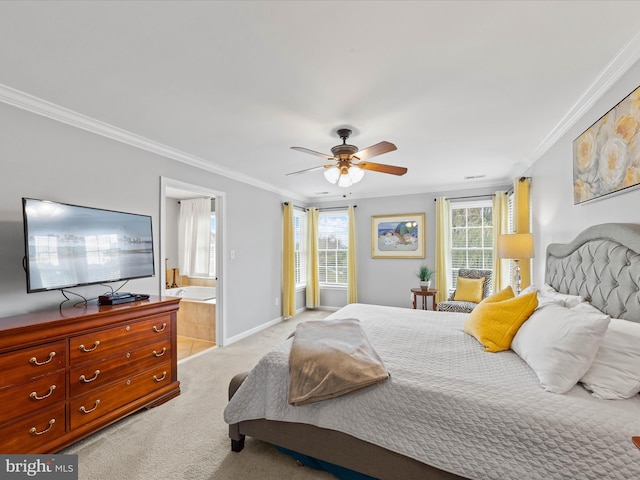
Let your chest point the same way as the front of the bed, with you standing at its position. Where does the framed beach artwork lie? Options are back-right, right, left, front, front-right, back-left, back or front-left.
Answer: right

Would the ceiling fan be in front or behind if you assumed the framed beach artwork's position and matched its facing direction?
in front

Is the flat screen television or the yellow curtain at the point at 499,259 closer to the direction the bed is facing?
the flat screen television

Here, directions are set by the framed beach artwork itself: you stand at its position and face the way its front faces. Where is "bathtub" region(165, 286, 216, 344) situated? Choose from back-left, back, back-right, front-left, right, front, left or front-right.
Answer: front-right

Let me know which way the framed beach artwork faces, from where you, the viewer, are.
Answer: facing the viewer

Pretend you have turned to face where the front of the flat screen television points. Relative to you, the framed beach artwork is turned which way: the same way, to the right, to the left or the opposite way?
to the right

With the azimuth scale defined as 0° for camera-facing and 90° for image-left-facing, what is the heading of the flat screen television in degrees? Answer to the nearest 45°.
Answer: approximately 315°

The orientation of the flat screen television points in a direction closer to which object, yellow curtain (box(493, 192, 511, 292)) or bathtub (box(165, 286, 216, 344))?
the yellow curtain

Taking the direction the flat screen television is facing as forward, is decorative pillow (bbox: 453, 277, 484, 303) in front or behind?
in front

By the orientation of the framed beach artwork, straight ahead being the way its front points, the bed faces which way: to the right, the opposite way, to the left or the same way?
to the right

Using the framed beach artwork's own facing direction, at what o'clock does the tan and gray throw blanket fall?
The tan and gray throw blanket is roughly at 12 o'clock from the framed beach artwork.

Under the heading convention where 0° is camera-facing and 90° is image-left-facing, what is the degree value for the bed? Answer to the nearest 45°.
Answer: approximately 90°
